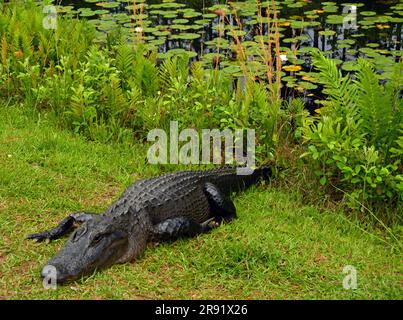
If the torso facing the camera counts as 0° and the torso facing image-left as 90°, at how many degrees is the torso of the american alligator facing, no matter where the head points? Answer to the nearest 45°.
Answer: approximately 45°

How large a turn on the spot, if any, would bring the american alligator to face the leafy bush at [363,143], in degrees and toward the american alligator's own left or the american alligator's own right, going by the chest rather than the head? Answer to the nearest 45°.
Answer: approximately 135° to the american alligator's own left
